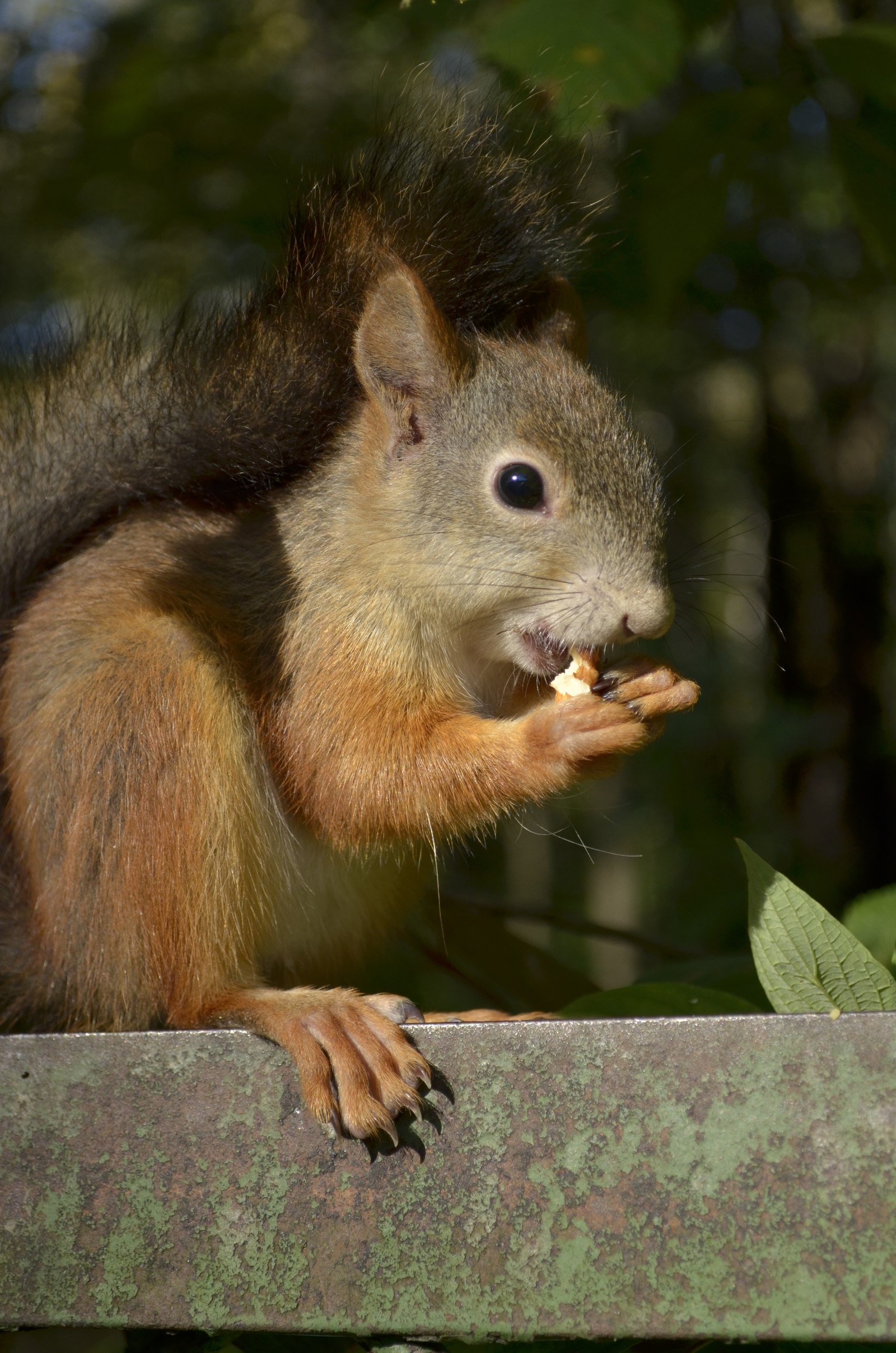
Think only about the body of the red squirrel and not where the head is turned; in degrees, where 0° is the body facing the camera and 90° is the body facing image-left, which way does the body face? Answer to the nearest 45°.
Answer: approximately 270°
